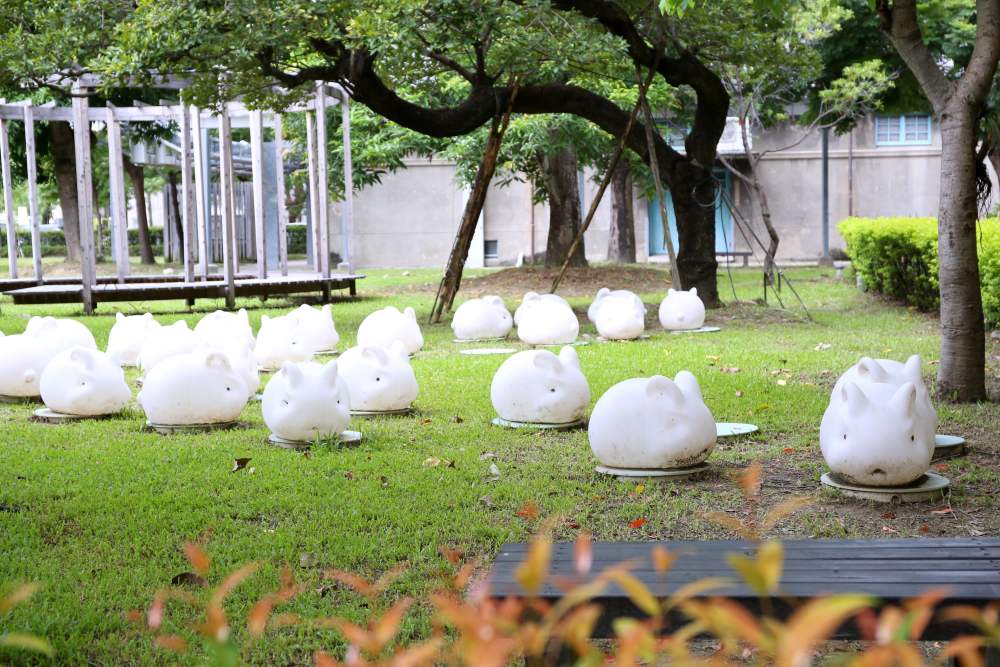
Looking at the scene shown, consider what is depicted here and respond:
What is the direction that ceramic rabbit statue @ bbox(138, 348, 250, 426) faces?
to the viewer's right

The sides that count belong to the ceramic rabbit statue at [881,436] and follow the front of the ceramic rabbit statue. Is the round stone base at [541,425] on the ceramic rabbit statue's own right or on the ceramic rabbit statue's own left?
on the ceramic rabbit statue's own right

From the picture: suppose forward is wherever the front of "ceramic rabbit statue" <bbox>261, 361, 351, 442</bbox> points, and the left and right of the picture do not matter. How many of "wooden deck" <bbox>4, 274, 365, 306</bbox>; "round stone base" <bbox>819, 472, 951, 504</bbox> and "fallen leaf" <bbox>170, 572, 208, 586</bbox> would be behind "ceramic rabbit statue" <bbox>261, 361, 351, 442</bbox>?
1

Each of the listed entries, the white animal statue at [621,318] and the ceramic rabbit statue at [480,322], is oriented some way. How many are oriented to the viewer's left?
1

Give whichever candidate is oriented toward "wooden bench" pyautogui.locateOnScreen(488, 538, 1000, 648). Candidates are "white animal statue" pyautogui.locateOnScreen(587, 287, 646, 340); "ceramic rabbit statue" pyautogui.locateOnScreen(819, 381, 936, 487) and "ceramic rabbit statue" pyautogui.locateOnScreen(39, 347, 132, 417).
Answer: "ceramic rabbit statue" pyautogui.locateOnScreen(819, 381, 936, 487)

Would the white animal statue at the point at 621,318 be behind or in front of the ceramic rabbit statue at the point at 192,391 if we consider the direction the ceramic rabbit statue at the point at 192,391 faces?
in front

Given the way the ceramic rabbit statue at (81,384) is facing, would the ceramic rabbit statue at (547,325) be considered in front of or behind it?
behind

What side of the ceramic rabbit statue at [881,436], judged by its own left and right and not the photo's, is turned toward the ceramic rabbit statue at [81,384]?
right
